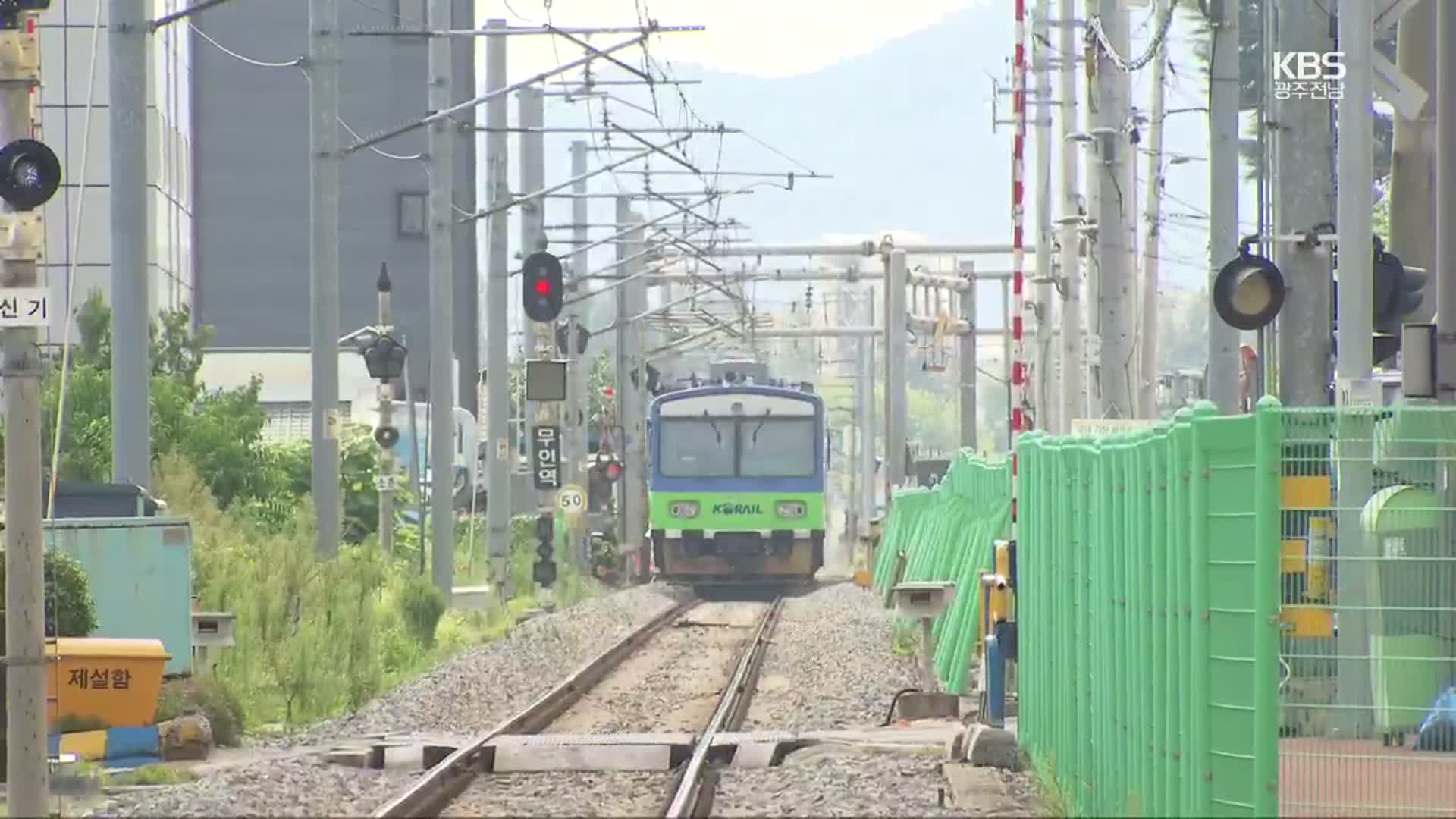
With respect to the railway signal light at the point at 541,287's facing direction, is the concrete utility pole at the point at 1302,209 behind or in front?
in front

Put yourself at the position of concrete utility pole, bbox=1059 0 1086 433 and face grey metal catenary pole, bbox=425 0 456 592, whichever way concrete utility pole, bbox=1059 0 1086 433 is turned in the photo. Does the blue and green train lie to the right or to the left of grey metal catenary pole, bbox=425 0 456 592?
right

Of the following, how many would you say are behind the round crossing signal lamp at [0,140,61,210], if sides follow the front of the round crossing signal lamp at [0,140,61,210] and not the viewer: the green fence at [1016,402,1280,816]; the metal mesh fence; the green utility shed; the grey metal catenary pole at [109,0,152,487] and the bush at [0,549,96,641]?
3

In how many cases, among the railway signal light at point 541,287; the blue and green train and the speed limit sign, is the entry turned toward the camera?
3

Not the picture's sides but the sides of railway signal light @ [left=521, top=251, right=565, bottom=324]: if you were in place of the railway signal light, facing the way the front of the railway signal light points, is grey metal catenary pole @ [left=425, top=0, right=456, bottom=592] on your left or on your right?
on your right

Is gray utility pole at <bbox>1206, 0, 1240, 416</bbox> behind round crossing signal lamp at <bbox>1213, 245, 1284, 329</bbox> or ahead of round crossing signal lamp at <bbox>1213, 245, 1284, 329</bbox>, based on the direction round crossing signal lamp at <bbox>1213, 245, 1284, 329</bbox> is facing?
behind

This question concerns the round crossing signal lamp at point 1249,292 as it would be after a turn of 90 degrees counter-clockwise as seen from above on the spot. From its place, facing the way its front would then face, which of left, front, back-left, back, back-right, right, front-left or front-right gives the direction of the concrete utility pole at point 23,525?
back-right

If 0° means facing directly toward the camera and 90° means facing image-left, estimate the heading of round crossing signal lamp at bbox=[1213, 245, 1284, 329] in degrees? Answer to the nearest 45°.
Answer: approximately 0°

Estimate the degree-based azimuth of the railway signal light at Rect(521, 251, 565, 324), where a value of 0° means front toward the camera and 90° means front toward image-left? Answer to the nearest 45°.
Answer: approximately 0°

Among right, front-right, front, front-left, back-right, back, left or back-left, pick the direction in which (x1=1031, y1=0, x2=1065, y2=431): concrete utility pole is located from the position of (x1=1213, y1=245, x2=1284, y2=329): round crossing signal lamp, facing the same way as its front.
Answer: back

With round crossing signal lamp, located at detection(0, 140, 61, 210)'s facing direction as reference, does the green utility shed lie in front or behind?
behind
